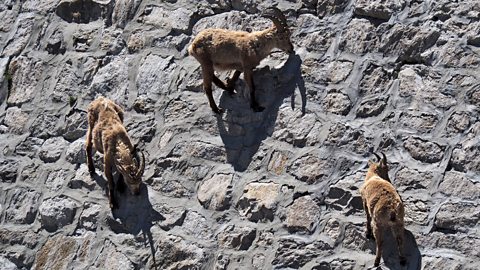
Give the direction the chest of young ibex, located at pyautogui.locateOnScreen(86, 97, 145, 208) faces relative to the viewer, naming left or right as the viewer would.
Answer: facing the viewer and to the right of the viewer

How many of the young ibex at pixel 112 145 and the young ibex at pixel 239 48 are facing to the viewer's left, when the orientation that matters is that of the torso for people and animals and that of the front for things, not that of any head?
0

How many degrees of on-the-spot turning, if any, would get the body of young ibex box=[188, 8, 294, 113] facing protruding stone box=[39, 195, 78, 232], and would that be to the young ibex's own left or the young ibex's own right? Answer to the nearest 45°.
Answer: approximately 180°

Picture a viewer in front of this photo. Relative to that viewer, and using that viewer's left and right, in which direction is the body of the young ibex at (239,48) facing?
facing to the right of the viewer

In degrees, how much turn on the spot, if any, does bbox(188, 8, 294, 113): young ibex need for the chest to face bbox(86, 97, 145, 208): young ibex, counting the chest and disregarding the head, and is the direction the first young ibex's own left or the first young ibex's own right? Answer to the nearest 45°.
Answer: approximately 180°
